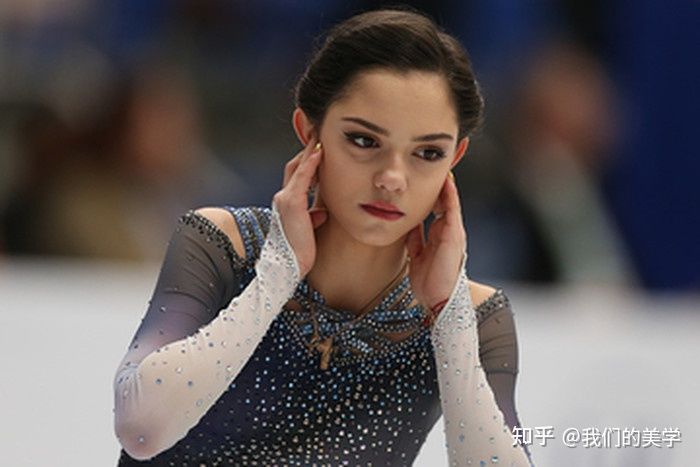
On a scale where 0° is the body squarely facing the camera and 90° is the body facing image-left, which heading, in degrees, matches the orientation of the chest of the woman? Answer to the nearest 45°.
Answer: approximately 0°
